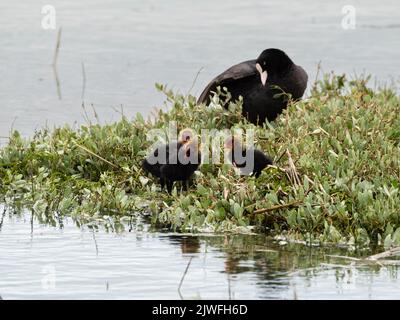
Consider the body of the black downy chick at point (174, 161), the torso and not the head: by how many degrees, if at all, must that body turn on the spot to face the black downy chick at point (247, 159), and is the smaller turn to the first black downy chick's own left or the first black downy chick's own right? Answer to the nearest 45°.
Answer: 0° — it already faces it

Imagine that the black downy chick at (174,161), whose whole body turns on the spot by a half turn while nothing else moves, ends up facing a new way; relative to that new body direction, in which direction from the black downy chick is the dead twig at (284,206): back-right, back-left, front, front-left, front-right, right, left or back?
back-left

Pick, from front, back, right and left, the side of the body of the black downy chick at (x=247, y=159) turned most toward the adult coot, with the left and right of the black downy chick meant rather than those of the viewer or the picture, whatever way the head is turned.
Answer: right

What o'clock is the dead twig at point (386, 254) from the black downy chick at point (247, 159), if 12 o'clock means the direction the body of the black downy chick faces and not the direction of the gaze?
The dead twig is roughly at 8 o'clock from the black downy chick.

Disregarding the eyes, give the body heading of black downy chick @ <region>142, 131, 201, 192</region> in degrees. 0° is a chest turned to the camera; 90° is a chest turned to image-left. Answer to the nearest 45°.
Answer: approximately 270°

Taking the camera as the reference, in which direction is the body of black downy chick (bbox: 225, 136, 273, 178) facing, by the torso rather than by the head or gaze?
to the viewer's left

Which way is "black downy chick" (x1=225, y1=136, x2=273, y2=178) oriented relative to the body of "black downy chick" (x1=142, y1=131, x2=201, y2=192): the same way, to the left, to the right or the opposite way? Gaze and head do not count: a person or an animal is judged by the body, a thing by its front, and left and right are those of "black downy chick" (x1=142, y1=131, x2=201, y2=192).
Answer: the opposite way

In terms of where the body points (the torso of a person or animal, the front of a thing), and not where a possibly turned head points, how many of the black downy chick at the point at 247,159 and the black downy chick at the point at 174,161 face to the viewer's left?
1

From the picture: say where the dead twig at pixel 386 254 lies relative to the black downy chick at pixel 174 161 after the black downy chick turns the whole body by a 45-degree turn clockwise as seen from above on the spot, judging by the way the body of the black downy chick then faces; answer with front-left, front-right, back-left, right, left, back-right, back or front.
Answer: front

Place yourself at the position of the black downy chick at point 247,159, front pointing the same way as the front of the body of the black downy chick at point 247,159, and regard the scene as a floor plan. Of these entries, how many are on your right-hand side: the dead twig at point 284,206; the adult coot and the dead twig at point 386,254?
1

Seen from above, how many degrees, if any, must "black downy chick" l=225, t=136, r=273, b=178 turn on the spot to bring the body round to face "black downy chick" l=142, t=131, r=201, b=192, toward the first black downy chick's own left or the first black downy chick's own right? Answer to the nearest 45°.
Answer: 0° — it already faces it
